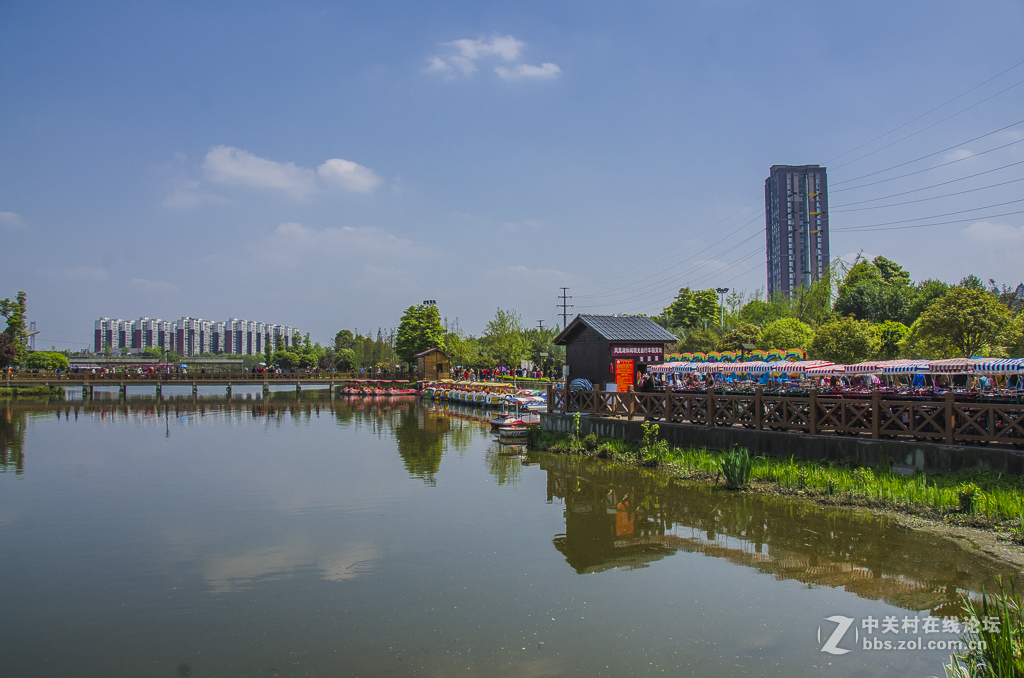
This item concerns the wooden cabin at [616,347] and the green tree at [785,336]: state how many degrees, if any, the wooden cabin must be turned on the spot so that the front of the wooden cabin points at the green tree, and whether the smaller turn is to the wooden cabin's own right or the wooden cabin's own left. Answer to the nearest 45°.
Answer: approximately 90° to the wooden cabin's own left

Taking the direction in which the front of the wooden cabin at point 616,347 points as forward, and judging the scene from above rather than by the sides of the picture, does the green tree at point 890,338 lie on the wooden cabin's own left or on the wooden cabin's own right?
on the wooden cabin's own left

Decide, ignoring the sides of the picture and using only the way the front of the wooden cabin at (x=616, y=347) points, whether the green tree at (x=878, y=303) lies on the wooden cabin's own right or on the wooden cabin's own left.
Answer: on the wooden cabin's own left

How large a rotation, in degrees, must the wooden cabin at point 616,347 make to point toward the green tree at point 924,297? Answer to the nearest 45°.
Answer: approximately 90° to its left

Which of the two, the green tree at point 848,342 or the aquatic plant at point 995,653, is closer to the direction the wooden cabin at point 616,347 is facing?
the aquatic plant

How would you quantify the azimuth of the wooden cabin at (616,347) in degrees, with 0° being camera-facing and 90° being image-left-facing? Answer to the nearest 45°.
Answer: approximately 315°
